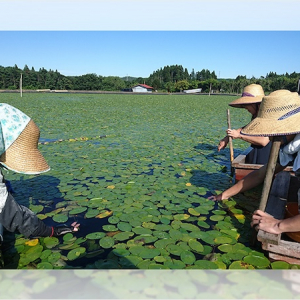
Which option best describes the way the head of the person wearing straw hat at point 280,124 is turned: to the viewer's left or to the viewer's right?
to the viewer's left

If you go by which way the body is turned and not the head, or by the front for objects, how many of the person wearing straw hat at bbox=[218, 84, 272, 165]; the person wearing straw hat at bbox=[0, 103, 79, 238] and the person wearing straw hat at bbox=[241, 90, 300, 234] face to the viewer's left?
2

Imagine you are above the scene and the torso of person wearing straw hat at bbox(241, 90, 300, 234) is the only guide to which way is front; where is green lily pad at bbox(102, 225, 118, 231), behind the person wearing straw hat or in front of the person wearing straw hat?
in front

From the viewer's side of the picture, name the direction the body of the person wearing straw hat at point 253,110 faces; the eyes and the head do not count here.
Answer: to the viewer's left

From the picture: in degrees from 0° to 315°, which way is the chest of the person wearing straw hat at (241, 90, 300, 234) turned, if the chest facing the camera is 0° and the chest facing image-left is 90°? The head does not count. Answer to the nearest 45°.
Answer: approximately 90°

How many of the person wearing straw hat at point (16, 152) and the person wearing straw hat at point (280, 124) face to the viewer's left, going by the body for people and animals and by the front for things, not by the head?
1

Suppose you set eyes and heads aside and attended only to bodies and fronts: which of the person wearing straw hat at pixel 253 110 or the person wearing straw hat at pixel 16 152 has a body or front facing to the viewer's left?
the person wearing straw hat at pixel 253 110

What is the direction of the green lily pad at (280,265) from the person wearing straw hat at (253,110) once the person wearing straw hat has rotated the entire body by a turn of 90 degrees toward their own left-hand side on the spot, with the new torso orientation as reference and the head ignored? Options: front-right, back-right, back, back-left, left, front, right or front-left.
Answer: front

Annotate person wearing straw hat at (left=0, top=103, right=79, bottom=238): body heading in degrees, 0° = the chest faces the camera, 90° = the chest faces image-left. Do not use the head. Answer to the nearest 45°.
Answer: approximately 270°

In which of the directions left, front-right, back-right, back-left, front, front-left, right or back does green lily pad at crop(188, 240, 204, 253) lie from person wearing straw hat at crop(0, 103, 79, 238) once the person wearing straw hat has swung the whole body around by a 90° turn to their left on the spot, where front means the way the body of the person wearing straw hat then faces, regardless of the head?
right
